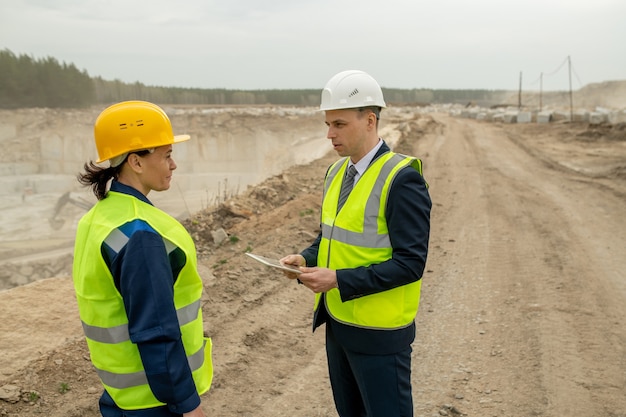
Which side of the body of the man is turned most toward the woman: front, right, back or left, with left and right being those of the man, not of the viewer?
front

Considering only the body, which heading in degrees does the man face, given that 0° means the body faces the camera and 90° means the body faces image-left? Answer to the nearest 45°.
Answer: approximately 45°

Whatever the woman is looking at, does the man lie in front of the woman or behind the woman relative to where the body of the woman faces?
in front

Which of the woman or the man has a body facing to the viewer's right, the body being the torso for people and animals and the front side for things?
the woman

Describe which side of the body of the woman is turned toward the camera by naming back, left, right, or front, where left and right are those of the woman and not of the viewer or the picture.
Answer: right

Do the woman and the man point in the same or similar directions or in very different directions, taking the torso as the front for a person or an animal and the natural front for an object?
very different directions

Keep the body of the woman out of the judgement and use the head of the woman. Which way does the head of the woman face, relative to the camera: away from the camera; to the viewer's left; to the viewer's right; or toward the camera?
to the viewer's right

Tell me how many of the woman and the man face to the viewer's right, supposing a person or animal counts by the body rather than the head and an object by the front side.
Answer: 1
